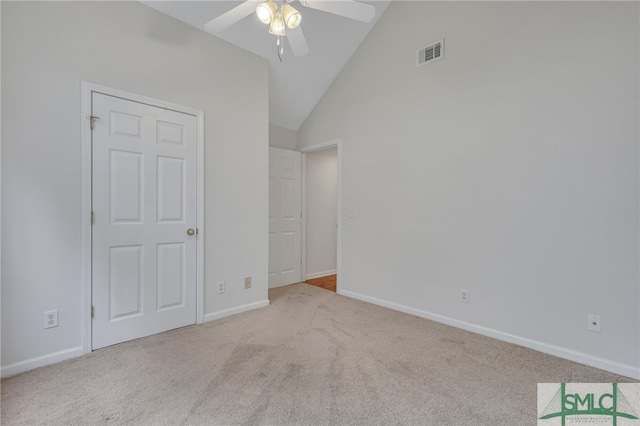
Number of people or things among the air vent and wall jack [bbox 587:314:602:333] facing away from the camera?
0

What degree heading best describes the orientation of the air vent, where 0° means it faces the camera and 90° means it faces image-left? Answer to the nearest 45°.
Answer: approximately 45°

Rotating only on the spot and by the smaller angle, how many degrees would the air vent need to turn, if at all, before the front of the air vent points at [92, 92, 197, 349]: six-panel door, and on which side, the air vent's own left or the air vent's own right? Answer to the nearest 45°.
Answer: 0° — it already faces it

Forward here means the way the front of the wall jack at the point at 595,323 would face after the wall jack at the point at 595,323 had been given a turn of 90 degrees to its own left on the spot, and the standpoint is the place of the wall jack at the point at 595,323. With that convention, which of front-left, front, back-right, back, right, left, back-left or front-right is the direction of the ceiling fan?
back-right

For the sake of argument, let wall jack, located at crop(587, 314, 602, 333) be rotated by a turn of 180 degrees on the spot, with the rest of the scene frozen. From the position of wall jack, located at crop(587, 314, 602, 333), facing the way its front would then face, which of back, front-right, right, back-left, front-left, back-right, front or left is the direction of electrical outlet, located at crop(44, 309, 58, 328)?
back-left

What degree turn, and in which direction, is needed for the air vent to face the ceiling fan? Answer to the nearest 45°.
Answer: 0° — it already faces it
